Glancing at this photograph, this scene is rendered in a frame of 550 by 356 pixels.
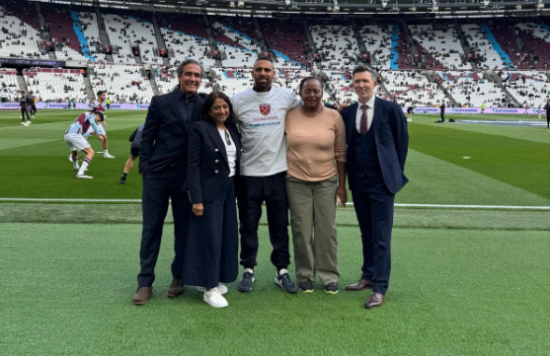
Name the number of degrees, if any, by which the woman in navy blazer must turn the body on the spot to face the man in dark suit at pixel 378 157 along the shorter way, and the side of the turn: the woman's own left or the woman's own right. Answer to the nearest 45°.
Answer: approximately 45° to the woman's own left

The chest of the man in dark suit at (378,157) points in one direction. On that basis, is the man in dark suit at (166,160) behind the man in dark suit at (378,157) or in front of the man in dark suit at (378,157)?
in front

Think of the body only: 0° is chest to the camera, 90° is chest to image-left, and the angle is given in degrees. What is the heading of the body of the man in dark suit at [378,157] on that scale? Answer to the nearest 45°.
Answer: approximately 45°

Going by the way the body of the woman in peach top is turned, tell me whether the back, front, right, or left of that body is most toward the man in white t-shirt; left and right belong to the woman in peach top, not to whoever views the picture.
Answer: right

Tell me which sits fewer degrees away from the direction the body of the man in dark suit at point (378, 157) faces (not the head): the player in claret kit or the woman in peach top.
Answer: the woman in peach top

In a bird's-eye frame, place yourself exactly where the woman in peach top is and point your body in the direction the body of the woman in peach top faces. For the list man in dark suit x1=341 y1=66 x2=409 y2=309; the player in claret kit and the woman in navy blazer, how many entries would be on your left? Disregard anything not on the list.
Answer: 1

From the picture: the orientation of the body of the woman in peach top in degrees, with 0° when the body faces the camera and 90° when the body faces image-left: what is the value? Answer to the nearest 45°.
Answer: approximately 0°
